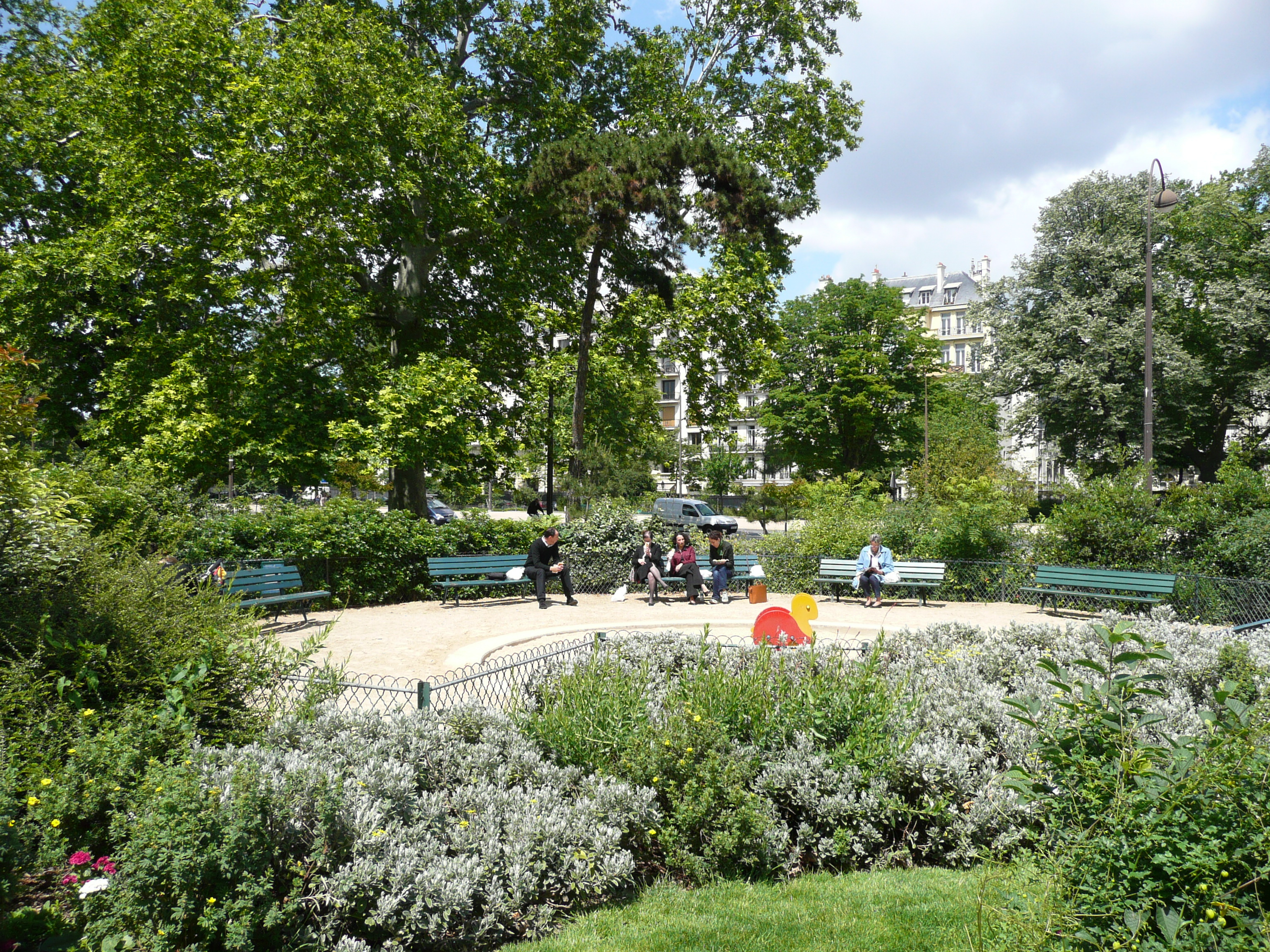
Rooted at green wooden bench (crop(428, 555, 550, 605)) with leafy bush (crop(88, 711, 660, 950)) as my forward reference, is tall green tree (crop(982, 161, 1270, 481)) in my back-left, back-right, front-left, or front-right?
back-left

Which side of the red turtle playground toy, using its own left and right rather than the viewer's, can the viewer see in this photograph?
right

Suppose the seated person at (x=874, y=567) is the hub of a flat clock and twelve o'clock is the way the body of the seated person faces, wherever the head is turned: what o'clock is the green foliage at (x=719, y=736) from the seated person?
The green foliage is roughly at 12 o'clock from the seated person.

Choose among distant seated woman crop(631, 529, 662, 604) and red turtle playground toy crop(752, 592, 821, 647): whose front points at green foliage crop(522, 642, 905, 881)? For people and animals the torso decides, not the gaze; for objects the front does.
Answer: the distant seated woman

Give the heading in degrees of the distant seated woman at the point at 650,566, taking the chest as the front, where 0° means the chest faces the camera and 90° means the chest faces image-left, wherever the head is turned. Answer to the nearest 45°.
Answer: approximately 0°

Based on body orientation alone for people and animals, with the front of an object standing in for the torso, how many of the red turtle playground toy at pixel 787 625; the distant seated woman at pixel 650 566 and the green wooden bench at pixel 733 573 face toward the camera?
2
